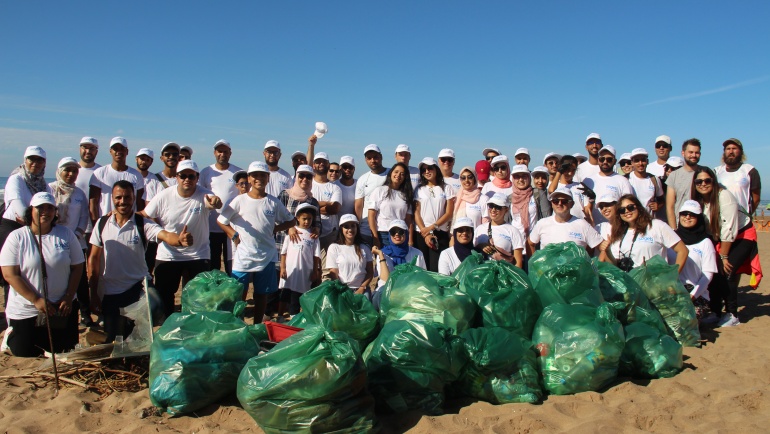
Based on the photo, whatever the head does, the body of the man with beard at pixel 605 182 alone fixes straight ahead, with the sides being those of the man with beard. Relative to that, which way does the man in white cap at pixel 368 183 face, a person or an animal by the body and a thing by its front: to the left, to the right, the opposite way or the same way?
the same way

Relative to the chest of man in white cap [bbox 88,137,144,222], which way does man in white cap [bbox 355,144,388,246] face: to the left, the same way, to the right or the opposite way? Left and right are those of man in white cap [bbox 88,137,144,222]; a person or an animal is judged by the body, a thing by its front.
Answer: the same way

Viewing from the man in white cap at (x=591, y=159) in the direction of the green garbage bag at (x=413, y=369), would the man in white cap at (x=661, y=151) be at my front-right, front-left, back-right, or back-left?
back-left

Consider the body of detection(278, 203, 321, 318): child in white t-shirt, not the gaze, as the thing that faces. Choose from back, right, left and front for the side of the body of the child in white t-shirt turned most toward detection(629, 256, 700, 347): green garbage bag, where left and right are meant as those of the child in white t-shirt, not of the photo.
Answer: left

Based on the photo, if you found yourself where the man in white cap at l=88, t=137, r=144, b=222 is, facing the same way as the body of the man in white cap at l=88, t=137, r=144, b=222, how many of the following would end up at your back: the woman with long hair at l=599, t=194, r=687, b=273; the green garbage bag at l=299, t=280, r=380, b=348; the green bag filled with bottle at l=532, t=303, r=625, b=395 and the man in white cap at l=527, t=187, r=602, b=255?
0

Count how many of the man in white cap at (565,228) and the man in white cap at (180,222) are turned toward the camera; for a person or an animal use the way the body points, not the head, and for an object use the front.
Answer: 2

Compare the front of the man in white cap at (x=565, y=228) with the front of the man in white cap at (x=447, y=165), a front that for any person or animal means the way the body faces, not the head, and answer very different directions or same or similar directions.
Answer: same or similar directions

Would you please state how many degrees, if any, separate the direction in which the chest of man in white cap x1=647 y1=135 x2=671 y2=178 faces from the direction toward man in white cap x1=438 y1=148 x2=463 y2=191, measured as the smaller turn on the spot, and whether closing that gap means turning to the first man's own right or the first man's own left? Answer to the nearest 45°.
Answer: approximately 45° to the first man's own right

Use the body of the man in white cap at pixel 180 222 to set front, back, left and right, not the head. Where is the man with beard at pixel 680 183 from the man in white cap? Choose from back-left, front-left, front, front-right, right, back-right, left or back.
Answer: left

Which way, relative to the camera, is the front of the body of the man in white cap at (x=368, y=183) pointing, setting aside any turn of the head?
toward the camera

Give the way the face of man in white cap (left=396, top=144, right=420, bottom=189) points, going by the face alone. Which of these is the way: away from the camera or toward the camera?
toward the camera

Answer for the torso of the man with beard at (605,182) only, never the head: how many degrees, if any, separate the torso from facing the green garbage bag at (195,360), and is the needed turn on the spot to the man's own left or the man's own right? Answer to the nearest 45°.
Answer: approximately 45° to the man's own right

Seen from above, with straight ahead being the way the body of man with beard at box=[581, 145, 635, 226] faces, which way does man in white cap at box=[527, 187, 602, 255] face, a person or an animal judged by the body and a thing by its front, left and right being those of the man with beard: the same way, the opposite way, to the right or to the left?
the same way

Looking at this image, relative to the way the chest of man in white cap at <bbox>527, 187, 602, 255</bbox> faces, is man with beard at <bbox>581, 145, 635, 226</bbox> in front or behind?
behind

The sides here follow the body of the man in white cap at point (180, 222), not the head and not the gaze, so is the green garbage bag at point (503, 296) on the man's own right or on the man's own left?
on the man's own left

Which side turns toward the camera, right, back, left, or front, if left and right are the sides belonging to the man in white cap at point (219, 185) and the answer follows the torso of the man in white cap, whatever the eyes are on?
front

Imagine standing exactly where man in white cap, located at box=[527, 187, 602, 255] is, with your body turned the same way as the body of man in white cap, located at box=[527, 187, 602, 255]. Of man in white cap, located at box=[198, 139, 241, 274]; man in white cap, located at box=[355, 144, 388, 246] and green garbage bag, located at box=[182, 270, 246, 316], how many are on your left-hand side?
0

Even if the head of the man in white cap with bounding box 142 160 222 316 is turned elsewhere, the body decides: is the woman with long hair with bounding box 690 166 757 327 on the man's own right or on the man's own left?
on the man's own left

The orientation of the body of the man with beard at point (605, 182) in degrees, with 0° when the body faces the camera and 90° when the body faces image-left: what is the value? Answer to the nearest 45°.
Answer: approximately 0°

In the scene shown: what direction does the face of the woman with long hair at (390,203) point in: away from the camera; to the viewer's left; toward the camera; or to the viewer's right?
toward the camera
